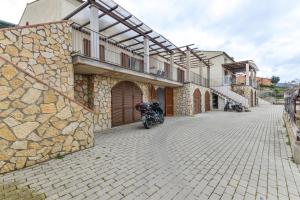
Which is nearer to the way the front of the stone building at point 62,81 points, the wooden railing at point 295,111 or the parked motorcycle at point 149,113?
the wooden railing

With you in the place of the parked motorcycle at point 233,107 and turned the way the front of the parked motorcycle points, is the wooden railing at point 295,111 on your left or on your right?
on your left

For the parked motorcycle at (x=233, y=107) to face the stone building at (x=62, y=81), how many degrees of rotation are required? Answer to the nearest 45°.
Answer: approximately 90° to its left

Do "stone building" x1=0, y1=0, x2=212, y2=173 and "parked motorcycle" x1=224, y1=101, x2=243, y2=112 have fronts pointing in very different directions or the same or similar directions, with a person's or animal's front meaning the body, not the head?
very different directions

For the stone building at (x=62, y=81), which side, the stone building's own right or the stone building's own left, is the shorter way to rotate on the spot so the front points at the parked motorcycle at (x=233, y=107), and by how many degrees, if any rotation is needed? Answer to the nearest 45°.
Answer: approximately 90° to the stone building's own left

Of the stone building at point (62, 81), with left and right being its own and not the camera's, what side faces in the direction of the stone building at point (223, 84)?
left

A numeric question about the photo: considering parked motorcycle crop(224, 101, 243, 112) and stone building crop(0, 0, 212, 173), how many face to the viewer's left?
1
